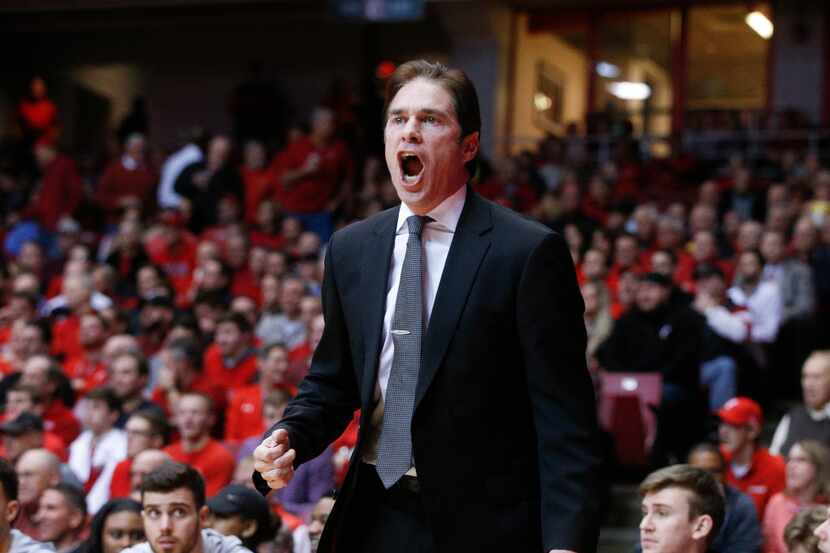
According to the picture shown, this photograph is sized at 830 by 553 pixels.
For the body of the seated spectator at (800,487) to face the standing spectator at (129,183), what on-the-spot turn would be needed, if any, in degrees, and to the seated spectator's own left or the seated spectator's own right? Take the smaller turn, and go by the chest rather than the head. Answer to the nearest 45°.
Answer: approximately 90° to the seated spectator's own right

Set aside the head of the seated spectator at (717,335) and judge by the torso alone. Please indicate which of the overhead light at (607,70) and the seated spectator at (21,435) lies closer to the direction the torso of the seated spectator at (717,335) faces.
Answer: the seated spectator

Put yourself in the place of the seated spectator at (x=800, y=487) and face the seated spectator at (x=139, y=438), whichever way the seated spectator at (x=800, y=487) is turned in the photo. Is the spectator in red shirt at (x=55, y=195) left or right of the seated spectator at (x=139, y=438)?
right

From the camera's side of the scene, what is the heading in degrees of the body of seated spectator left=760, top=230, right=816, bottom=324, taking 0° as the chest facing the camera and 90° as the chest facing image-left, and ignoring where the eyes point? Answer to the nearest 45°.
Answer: approximately 45°

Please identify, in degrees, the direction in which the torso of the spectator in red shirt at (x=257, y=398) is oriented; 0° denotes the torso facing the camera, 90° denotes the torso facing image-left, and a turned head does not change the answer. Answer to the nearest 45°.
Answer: approximately 315°

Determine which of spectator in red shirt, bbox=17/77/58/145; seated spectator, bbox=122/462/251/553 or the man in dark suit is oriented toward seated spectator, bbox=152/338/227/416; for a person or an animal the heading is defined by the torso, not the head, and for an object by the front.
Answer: the spectator in red shirt
